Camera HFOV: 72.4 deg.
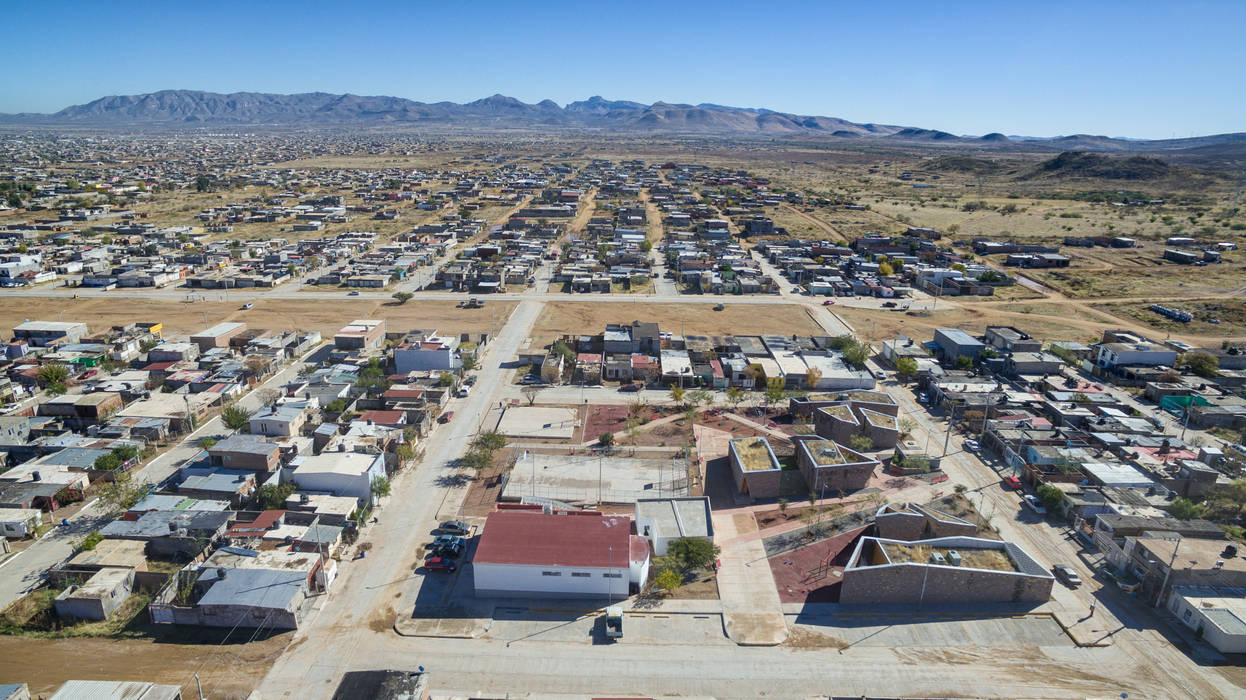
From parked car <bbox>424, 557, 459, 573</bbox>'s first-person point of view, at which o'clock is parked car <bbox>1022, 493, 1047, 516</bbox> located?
parked car <bbox>1022, 493, 1047, 516</bbox> is roughly at 12 o'clock from parked car <bbox>424, 557, 459, 573</bbox>.

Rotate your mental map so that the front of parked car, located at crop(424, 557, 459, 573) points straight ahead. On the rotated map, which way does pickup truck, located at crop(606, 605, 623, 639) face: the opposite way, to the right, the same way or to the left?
to the left

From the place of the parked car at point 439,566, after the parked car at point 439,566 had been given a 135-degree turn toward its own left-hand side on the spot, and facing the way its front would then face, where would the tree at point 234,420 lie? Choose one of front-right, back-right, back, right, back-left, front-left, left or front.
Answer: front

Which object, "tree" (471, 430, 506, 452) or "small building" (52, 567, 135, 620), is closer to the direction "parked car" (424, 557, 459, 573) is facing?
the tree

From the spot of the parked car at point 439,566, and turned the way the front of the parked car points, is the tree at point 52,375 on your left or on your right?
on your left

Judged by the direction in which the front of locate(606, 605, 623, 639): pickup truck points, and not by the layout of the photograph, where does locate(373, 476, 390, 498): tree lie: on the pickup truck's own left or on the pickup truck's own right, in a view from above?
on the pickup truck's own left

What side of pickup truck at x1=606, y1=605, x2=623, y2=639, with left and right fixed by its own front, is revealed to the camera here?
back

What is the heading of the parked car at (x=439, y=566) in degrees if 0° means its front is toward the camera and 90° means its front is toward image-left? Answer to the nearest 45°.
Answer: approximately 270°

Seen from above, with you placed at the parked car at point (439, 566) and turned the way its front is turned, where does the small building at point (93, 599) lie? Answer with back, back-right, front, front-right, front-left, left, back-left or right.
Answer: back

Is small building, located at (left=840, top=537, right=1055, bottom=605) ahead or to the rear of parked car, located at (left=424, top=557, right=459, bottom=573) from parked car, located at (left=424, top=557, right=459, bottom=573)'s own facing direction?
ahead

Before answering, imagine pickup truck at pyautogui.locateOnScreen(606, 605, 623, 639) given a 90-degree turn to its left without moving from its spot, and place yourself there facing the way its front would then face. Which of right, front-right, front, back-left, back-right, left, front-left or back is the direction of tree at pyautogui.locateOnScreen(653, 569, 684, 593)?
back-right

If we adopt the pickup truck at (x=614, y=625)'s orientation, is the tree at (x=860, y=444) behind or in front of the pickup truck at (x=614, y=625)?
in front

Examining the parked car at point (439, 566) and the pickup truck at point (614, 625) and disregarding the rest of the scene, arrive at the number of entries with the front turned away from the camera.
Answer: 1

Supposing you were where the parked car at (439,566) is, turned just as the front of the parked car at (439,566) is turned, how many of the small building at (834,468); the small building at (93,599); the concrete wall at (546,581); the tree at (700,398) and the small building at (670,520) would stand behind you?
1

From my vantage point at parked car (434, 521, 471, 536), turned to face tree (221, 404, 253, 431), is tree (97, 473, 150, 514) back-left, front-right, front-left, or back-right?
front-left

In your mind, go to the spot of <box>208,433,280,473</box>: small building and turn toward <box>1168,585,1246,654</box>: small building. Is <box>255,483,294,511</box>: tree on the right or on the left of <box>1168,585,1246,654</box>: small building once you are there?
right

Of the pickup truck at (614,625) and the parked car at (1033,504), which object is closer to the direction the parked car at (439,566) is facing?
the parked car

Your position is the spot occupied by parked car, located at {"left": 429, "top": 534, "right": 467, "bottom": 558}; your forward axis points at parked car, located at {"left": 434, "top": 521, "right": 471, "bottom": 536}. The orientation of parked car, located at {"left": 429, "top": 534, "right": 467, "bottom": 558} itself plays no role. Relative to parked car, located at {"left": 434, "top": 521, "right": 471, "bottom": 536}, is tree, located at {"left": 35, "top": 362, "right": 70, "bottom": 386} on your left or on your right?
left

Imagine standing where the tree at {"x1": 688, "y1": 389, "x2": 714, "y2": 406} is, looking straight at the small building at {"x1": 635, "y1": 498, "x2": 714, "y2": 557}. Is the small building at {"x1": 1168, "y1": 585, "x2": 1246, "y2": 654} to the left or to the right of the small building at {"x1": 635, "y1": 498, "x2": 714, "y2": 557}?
left
